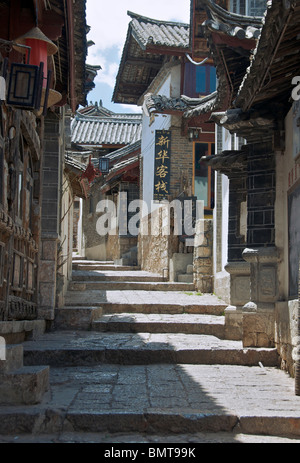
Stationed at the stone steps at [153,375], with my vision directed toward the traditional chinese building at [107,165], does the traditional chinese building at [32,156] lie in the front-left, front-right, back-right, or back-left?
front-left

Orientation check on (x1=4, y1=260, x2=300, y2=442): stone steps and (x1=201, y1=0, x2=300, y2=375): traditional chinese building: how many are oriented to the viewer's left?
1

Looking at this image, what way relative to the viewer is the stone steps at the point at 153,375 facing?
toward the camera

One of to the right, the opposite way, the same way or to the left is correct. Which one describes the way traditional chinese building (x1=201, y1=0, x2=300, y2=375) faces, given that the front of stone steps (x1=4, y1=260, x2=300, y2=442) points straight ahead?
to the right

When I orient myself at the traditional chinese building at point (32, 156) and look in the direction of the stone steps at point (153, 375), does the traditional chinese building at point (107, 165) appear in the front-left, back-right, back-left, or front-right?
back-left

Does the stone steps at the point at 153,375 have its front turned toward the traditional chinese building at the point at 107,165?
no

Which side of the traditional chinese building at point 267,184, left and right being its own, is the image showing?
left

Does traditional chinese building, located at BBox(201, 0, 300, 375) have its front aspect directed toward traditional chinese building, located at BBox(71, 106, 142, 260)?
no

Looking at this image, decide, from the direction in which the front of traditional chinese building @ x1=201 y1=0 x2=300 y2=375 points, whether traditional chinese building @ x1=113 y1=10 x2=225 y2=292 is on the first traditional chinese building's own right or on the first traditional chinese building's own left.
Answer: on the first traditional chinese building's own right

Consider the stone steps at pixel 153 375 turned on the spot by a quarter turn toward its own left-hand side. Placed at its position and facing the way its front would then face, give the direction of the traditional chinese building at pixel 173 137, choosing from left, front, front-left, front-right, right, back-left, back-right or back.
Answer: left

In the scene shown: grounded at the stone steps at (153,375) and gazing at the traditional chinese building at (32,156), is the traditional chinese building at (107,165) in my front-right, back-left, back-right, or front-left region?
front-right
